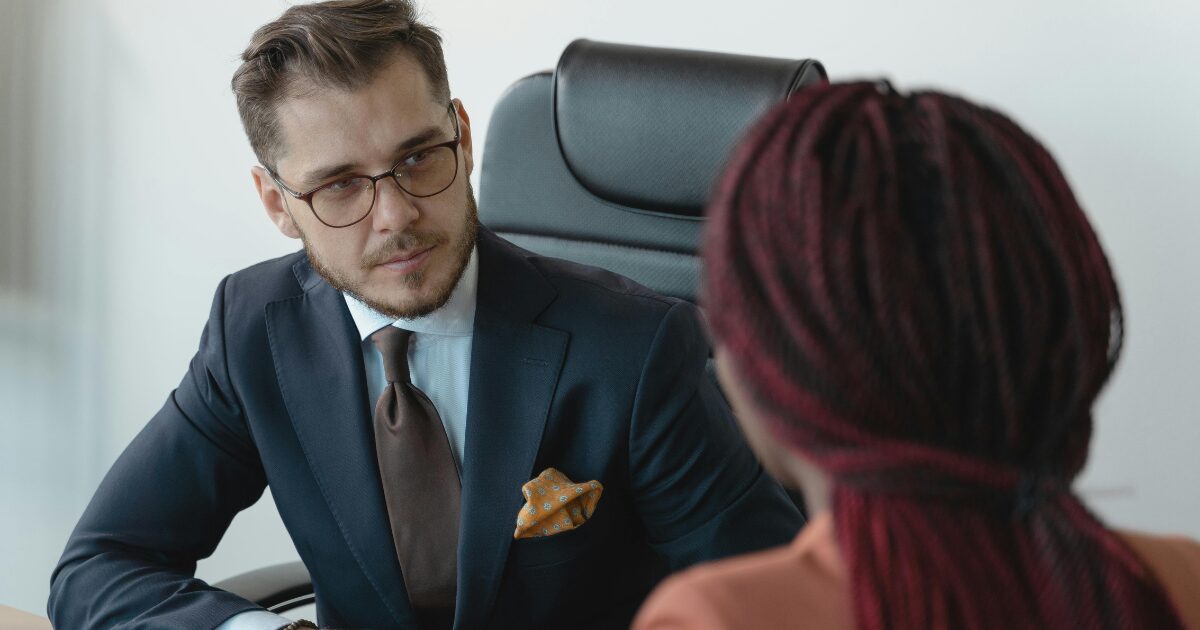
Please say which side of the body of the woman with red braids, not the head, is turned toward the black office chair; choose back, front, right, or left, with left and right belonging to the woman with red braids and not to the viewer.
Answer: front

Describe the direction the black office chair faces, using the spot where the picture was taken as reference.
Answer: facing the viewer and to the left of the viewer

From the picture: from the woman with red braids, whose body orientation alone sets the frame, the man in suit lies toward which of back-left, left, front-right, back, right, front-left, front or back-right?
front

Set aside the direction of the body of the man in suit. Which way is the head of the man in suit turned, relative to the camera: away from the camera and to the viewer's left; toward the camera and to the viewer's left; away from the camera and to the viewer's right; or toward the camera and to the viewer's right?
toward the camera and to the viewer's right

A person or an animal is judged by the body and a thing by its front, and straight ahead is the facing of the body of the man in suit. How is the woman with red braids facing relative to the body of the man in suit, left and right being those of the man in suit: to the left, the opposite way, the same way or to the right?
the opposite way

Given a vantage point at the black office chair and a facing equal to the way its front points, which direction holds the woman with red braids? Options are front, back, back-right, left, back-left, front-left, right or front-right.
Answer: front-left

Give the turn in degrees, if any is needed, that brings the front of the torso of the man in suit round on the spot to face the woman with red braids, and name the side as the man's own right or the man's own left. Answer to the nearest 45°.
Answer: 0° — they already face them

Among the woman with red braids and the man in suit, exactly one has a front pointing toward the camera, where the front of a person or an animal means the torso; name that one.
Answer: the man in suit

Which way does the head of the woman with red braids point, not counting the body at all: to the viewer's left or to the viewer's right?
to the viewer's left

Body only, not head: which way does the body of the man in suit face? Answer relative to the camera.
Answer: toward the camera

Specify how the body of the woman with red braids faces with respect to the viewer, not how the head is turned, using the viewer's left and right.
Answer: facing away from the viewer and to the left of the viewer

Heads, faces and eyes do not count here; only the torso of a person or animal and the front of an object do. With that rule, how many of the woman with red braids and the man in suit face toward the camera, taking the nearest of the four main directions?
1
